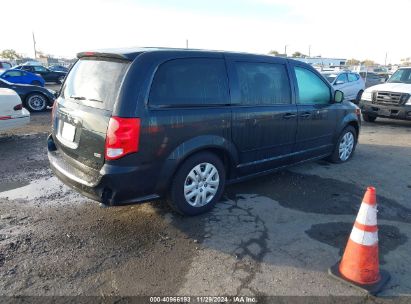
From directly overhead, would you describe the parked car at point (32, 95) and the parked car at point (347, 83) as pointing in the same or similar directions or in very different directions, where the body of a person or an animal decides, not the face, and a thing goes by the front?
very different directions

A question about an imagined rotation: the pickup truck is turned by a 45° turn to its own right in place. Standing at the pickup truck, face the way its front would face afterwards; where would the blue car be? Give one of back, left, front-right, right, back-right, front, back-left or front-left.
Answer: front

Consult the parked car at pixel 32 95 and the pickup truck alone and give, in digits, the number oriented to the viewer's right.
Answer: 1

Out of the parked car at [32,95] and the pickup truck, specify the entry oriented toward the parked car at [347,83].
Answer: the parked car at [32,95]

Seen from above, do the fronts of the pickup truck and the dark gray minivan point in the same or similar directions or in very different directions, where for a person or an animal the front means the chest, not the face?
very different directions

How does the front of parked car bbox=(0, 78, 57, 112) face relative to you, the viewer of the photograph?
facing to the right of the viewer

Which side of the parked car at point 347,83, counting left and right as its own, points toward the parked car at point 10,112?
front

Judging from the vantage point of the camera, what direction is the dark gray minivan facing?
facing away from the viewer and to the right of the viewer

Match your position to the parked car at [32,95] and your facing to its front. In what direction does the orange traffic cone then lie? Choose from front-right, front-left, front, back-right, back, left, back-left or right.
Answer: right

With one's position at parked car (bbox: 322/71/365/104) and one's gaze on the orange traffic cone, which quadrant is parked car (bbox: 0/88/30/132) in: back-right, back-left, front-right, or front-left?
front-right

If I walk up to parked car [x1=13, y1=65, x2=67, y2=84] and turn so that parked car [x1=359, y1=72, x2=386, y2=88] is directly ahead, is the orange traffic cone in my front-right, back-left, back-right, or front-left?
front-right

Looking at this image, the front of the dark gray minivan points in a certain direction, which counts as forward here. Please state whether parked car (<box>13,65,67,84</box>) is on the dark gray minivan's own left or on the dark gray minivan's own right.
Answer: on the dark gray minivan's own left

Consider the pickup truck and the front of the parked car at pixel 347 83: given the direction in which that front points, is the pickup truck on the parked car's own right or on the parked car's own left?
on the parked car's own left
